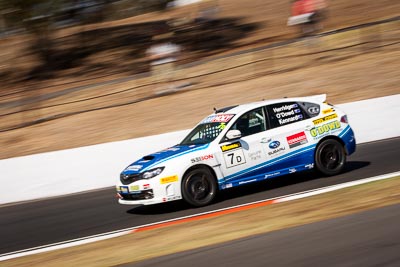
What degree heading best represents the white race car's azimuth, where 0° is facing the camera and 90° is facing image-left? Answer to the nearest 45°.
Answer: approximately 45°

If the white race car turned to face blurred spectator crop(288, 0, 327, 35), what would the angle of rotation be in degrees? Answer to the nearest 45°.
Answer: approximately 135° to its right

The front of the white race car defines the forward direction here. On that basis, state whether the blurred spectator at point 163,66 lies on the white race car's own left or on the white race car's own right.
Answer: on the white race car's own right

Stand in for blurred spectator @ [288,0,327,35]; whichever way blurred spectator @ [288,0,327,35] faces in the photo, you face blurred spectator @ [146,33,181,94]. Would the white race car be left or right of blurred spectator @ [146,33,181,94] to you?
left
